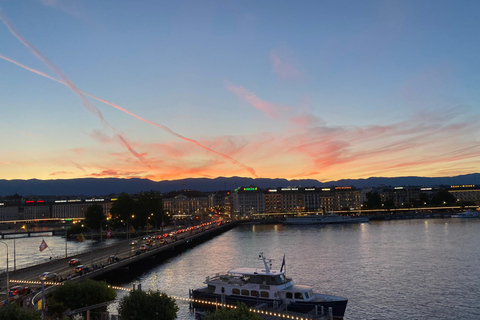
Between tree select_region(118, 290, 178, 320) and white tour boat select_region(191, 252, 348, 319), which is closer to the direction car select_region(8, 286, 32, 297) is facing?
the white tour boat

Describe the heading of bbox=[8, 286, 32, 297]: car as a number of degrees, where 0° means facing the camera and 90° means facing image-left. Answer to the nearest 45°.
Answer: approximately 225°

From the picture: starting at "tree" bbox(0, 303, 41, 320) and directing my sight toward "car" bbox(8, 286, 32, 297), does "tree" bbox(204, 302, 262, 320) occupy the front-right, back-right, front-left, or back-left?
back-right

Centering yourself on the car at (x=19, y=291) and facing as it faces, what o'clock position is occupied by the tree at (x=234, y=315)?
The tree is roughly at 4 o'clock from the car.

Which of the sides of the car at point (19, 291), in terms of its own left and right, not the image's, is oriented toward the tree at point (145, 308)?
right

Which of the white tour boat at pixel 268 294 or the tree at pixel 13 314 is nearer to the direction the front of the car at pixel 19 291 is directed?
the white tour boat

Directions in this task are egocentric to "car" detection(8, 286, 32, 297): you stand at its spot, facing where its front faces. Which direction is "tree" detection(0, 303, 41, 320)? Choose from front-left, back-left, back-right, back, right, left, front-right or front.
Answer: back-right

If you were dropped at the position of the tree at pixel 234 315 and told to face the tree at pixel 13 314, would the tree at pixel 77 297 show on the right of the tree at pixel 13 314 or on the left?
right

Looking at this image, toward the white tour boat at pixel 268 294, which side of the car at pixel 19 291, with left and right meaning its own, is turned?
right

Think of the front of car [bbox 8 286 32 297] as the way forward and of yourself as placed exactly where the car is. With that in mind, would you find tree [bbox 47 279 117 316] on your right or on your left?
on your right
